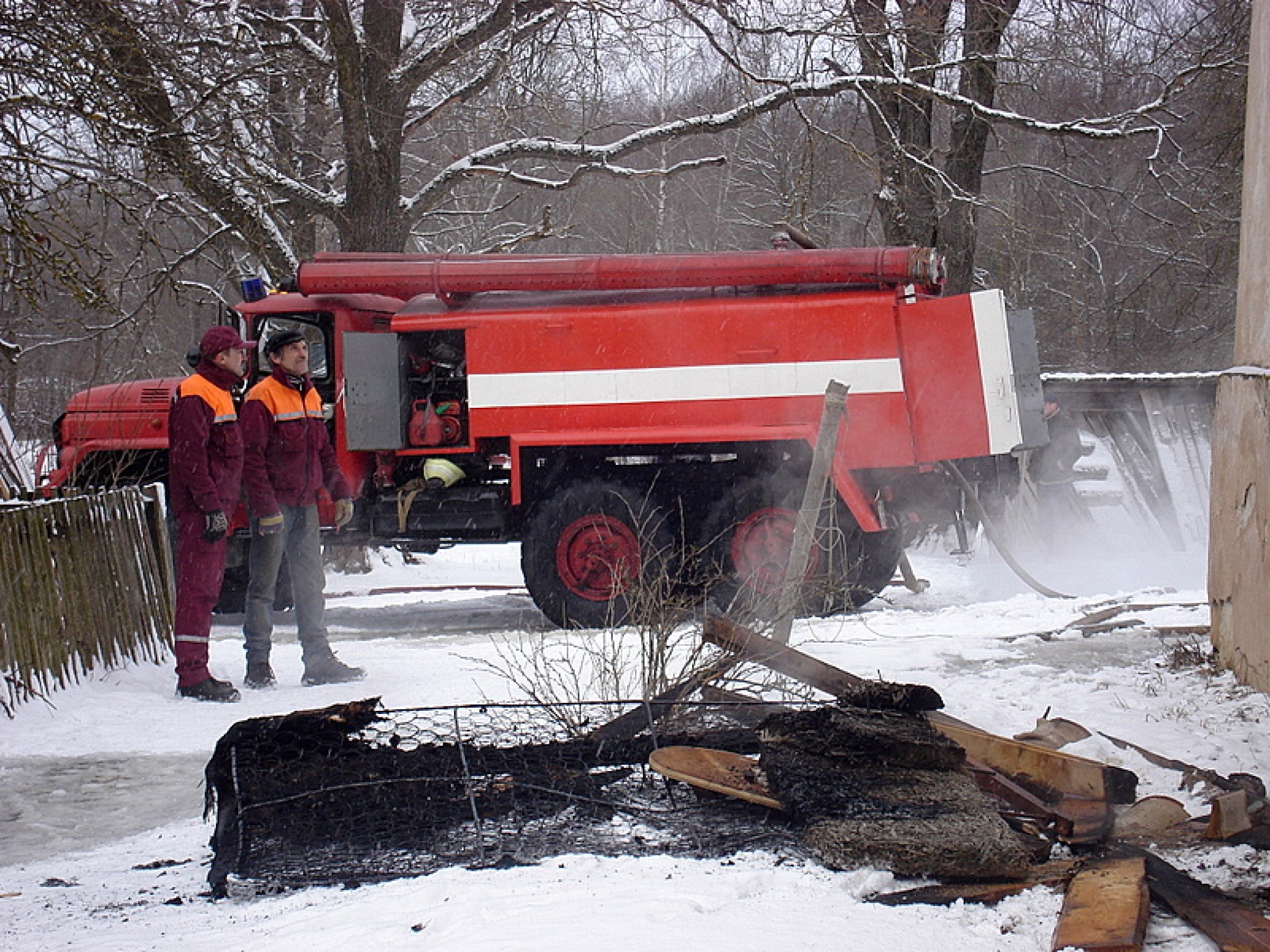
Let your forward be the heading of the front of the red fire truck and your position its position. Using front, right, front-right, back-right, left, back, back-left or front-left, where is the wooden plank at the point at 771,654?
left

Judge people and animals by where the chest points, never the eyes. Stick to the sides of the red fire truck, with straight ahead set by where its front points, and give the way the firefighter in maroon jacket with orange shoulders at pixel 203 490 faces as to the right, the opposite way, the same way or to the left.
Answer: the opposite way

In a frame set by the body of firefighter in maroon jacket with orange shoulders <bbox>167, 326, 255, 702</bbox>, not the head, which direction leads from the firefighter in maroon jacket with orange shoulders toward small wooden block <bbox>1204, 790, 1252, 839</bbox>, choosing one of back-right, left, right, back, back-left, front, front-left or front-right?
front-right

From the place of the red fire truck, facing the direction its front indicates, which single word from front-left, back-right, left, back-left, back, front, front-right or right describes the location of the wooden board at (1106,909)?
left

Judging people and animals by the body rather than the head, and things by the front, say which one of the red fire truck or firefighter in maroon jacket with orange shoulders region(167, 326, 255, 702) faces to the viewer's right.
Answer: the firefighter in maroon jacket with orange shoulders

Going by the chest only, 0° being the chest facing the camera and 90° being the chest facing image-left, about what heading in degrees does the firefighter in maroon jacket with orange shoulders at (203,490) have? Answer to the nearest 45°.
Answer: approximately 270°

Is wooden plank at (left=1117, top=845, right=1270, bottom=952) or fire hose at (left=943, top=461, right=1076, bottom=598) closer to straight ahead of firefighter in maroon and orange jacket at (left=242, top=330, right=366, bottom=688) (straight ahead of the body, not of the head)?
the wooden plank

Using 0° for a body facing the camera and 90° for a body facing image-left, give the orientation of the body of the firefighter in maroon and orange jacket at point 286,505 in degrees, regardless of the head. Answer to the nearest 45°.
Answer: approximately 315°

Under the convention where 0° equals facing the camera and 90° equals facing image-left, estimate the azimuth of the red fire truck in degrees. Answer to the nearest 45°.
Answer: approximately 90°

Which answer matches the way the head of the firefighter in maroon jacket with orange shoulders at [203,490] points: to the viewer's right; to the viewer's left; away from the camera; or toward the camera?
to the viewer's right

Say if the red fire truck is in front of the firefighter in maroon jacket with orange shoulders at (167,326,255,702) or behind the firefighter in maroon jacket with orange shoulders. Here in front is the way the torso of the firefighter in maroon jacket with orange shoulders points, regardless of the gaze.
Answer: in front

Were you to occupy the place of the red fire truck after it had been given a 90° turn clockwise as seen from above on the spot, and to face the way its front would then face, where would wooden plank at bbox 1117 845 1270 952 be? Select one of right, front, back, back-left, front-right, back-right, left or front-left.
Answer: back
